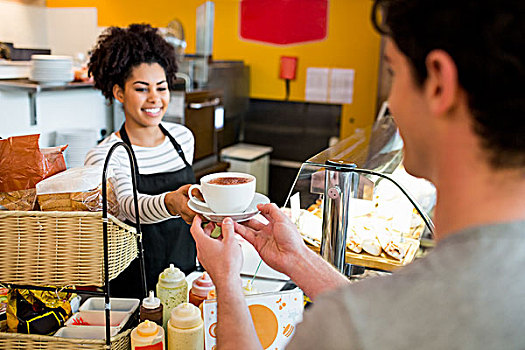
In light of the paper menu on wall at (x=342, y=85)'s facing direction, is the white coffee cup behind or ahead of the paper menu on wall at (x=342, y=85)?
ahead

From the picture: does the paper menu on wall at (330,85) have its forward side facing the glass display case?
yes

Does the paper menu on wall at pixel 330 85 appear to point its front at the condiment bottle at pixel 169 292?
yes

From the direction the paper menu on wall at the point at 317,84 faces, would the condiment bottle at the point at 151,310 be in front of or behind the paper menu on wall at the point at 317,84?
in front

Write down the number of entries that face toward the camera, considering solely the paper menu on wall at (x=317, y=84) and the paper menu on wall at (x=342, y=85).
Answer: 2

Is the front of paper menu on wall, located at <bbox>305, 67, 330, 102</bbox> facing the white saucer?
yes

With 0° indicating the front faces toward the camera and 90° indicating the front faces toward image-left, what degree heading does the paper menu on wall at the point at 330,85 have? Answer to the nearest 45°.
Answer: approximately 0°

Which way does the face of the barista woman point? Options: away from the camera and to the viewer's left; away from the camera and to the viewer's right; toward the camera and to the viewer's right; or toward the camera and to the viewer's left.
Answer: toward the camera and to the viewer's right

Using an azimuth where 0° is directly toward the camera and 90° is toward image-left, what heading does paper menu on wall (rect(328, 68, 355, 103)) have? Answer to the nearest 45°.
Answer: approximately 0°

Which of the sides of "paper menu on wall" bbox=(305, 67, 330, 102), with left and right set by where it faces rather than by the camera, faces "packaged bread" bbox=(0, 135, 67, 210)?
front

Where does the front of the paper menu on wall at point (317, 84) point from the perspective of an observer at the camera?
facing the viewer

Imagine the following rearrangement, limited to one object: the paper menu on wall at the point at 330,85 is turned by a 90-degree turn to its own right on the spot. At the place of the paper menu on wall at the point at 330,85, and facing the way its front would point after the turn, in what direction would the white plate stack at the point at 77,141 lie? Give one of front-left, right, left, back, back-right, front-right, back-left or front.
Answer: front-left

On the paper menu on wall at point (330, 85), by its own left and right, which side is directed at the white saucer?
front

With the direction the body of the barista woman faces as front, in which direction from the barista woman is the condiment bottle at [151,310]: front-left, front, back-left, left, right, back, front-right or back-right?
front-right
